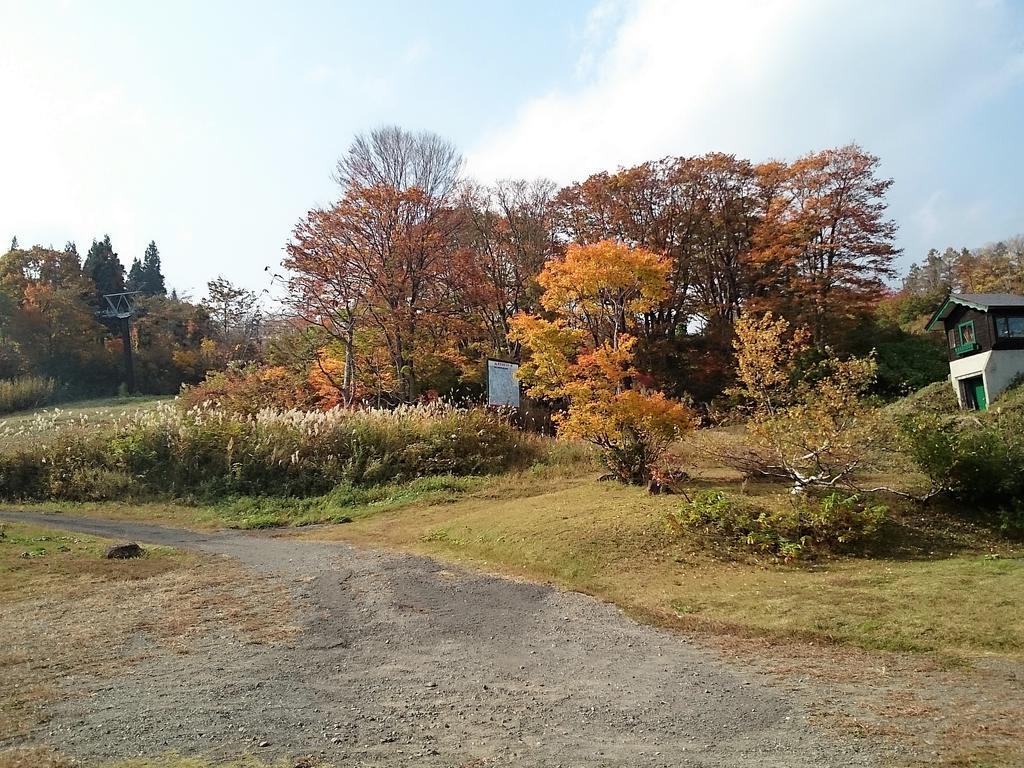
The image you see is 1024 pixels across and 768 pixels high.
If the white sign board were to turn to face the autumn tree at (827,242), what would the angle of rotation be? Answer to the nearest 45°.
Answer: approximately 135° to its left

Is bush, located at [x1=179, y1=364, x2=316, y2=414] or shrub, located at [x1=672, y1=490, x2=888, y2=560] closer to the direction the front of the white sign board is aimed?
the shrub

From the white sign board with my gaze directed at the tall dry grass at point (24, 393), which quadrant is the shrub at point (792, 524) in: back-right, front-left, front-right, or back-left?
back-left

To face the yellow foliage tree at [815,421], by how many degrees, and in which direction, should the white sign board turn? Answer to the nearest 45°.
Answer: approximately 45° to its left

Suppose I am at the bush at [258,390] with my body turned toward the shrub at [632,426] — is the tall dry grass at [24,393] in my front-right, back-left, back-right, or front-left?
back-right

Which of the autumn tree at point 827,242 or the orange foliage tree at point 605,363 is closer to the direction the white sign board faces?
the orange foliage tree

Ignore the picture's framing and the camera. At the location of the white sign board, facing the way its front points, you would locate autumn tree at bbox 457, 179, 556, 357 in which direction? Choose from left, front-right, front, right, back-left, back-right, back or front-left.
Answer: back

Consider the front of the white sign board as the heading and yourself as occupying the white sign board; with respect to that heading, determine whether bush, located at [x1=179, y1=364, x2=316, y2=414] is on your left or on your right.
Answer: on your right

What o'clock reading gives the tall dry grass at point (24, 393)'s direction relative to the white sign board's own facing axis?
The tall dry grass is roughly at 4 o'clock from the white sign board.

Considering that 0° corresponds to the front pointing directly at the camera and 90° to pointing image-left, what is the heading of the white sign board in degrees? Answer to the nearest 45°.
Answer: approximately 0°

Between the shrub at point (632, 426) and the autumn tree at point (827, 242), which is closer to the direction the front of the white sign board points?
the shrub
